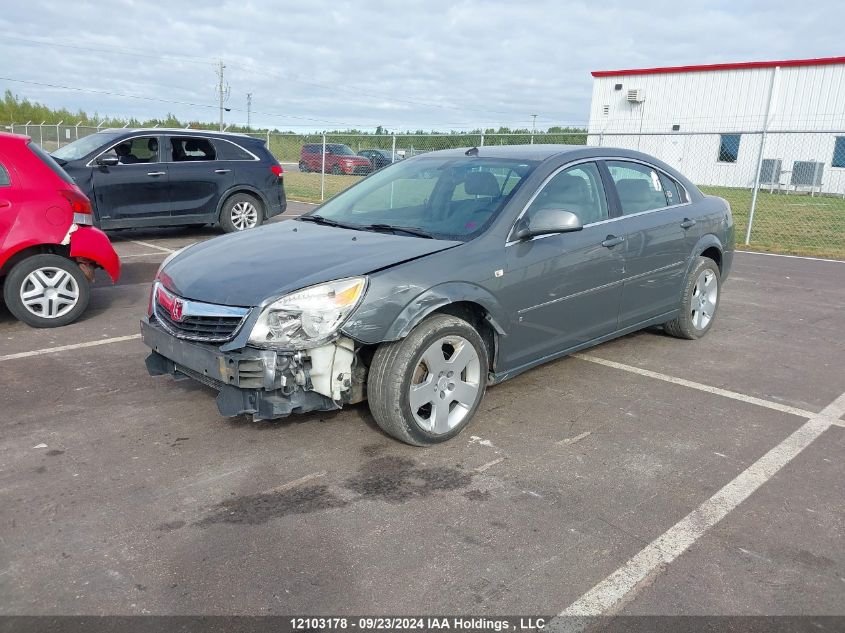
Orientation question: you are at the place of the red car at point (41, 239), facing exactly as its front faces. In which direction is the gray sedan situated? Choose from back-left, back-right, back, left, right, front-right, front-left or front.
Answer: back-left

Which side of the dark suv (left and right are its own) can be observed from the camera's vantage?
left

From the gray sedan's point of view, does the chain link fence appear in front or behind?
behind

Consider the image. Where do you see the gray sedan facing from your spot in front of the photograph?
facing the viewer and to the left of the viewer

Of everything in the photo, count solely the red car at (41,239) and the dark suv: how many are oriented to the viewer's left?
2

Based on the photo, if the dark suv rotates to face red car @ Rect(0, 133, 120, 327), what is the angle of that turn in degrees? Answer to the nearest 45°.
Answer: approximately 90° to its left

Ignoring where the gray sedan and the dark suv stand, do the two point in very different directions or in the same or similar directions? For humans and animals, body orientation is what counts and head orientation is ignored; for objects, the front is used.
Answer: same or similar directions

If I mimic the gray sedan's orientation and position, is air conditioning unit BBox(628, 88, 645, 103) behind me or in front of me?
behind

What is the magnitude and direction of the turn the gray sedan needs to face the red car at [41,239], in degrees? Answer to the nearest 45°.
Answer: approximately 90° to its right

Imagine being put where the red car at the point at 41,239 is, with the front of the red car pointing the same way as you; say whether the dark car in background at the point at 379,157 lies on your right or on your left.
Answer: on your right

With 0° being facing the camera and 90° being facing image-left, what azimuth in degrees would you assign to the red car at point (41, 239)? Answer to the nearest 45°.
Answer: approximately 90°

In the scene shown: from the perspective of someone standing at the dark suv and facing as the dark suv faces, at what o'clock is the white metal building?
The white metal building is roughly at 5 o'clock from the dark suv.
